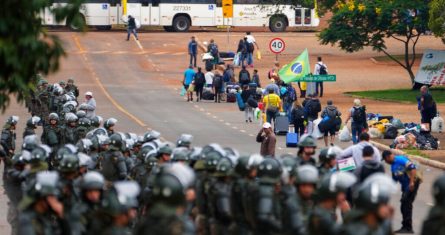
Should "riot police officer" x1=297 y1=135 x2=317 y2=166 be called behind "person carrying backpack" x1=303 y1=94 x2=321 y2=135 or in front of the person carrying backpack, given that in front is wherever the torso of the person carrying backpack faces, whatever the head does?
behind

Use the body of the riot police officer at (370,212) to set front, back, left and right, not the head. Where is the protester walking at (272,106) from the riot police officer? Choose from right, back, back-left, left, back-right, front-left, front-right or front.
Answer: left

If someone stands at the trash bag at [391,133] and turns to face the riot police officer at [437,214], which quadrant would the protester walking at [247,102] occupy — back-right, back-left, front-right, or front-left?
back-right

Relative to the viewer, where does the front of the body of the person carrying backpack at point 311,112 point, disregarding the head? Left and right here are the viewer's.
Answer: facing away from the viewer

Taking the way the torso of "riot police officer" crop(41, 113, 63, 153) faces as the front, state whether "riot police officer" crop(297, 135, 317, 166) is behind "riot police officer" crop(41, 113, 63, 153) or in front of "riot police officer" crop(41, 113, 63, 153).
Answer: in front

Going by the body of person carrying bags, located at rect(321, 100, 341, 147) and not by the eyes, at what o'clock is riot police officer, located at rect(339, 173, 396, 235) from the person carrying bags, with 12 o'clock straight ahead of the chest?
The riot police officer is roughly at 6 o'clock from the person carrying bags.

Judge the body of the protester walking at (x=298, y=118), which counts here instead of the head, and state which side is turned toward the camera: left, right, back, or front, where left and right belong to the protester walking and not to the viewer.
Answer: back
